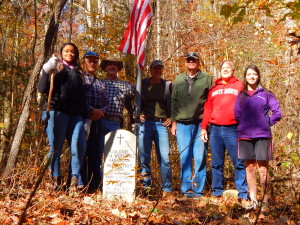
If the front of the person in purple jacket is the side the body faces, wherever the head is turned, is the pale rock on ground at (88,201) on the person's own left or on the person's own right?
on the person's own right

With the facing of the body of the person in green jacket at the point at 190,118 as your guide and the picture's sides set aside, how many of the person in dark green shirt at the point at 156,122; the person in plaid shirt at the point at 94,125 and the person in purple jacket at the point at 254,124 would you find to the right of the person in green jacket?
2

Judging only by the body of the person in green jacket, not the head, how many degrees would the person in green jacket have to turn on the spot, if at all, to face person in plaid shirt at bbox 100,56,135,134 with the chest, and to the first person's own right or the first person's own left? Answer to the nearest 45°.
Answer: approximately 90° to the first person's own right

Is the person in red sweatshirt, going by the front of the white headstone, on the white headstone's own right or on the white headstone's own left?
on the white headstone's own left

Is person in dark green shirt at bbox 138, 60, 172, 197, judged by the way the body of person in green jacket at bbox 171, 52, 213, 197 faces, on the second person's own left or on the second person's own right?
on the second person's own right

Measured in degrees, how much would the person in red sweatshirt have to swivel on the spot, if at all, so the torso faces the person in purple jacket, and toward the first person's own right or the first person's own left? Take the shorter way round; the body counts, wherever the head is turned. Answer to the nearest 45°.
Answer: approximately 45° to the first person's own left

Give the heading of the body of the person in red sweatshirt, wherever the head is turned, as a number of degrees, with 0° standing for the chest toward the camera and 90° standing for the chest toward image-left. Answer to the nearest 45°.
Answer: approximately 0°
